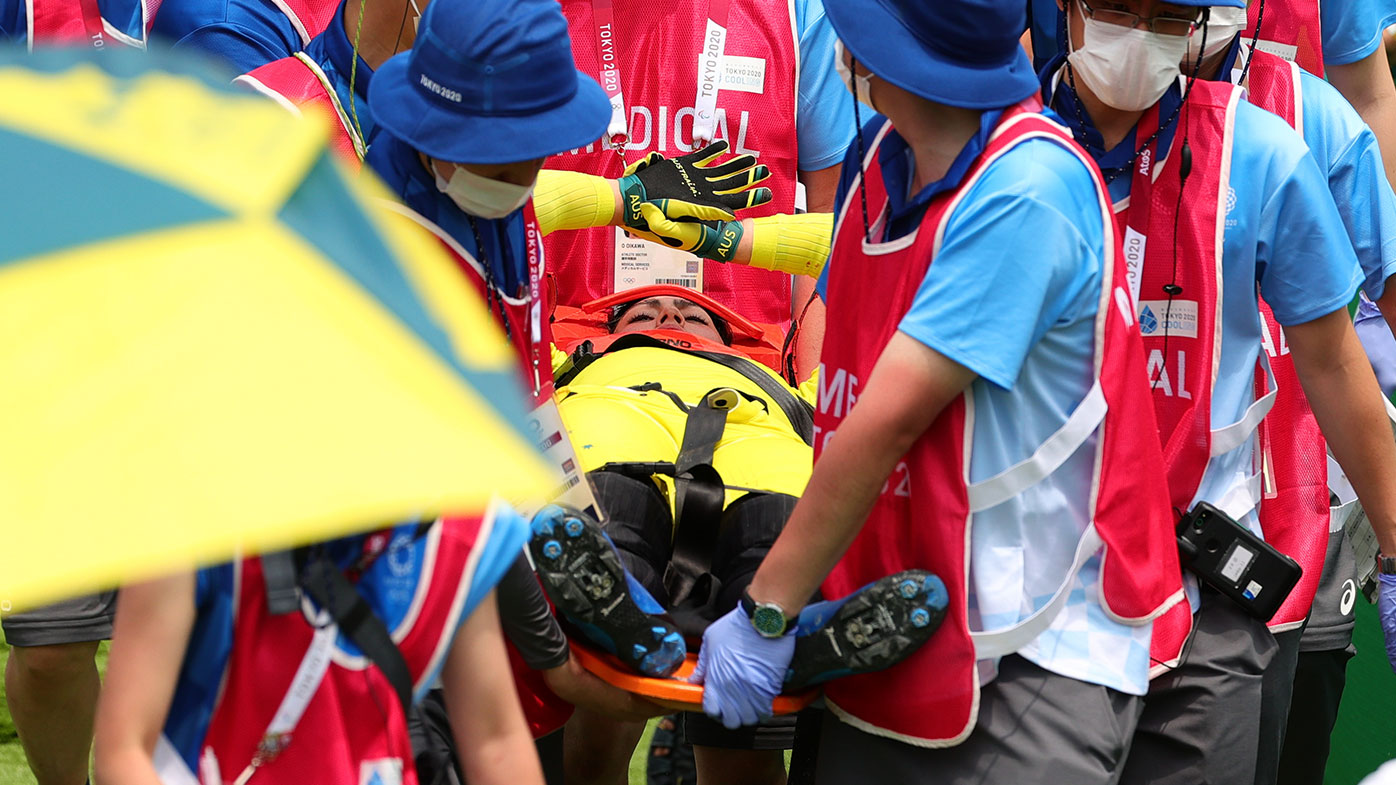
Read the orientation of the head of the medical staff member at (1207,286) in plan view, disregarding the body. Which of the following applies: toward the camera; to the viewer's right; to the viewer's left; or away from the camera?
toward the camera

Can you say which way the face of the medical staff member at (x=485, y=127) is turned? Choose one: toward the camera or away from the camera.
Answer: toward the camera

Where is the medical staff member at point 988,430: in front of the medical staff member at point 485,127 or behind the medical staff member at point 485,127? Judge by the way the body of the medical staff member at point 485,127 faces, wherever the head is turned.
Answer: in front

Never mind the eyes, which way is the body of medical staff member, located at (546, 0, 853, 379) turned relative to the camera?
toward the camera

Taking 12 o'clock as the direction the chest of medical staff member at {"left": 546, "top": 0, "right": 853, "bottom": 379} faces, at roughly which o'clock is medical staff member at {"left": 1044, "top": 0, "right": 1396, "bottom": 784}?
medical staff member at {"left": 1044, "top": 0, "right": 1396, "bottom": 784} is roughly at 11 o'clock from medical staff member at {"left": 546, "top": 0, "right": 853, "bottom": 379}.

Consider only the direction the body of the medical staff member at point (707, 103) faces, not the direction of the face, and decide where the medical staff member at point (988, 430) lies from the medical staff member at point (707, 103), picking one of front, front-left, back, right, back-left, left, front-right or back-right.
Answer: front

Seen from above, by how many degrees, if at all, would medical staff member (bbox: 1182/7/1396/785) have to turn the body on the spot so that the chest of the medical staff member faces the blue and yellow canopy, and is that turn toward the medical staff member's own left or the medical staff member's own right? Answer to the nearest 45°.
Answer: approximately 45° to the medical staff member's own left

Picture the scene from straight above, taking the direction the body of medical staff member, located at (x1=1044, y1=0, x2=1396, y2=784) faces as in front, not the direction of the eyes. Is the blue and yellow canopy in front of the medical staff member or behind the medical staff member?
in front

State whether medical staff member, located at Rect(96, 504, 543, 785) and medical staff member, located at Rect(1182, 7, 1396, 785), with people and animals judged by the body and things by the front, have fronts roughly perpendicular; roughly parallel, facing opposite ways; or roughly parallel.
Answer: roughly perpendicular

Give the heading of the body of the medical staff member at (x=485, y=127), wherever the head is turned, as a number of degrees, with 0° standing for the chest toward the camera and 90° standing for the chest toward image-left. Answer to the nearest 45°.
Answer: approximately 315°
